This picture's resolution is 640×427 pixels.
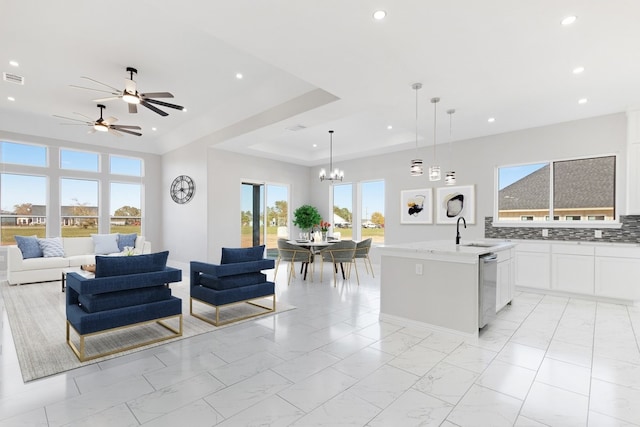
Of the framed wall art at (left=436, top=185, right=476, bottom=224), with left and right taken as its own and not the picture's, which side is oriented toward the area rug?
front

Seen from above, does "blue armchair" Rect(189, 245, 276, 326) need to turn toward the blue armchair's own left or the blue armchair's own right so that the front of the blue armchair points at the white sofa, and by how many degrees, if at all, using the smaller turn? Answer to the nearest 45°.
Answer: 0° — it already faces it

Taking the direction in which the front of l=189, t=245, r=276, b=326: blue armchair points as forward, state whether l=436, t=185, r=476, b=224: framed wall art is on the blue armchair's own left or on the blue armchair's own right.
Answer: on the blue armchair's own right

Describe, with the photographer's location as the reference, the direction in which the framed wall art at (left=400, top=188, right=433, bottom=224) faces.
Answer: facing the viewer and to the left of the viewer

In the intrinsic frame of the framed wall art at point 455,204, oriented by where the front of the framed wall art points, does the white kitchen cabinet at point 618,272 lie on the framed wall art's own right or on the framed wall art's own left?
on the framed wall art's own left

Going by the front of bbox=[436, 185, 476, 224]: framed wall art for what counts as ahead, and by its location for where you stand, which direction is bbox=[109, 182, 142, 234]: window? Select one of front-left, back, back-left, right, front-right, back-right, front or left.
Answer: front-right

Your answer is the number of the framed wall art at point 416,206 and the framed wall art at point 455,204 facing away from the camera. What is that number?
0

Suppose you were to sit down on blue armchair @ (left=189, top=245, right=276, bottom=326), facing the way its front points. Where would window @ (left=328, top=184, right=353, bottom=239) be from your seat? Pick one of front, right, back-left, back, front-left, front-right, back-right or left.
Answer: right

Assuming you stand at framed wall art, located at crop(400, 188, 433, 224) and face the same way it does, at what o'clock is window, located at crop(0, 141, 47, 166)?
The window is roughly at 1 o'clock from the framed wall art.

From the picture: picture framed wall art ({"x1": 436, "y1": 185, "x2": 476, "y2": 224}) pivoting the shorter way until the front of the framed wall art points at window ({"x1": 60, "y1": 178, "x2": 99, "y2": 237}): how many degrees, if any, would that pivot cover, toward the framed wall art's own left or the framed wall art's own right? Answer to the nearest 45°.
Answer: approximately 45° to the framed wall art's own right

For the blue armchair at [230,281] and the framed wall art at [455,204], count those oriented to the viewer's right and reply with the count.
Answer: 0

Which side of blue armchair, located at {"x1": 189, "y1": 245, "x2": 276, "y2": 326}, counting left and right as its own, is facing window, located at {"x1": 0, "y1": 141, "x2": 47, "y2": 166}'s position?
front

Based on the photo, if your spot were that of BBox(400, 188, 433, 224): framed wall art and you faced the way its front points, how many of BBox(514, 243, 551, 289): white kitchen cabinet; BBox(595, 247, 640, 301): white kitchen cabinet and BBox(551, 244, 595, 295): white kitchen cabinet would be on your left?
3

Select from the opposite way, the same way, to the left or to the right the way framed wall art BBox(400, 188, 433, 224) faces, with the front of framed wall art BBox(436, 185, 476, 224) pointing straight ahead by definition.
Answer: the same way

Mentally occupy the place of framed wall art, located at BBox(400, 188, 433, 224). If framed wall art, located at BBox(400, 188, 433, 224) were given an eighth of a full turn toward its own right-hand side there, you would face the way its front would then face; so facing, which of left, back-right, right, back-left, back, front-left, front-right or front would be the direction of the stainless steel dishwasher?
left

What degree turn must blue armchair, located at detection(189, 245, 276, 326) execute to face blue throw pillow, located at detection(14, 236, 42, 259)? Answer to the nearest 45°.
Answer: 0° — it already faces it

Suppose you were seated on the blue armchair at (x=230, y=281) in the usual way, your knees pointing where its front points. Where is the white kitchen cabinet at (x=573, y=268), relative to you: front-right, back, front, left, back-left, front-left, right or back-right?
back-right
